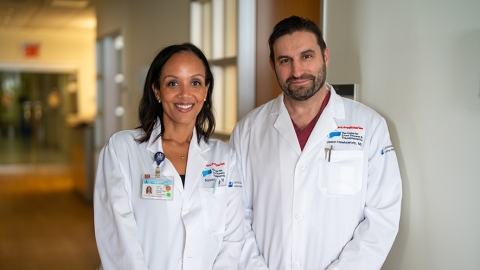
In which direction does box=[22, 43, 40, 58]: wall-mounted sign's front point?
toward the camera

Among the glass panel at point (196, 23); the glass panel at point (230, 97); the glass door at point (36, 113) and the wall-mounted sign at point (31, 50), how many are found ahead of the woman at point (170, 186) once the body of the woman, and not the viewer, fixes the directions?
0

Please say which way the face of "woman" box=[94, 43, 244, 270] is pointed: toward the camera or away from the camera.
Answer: toward the camera

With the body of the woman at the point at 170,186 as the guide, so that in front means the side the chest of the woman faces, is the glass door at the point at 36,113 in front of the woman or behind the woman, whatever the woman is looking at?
behind

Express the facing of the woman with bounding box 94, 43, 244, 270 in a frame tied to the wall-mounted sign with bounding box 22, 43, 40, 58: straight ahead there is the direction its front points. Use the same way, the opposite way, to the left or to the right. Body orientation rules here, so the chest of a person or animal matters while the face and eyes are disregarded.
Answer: the same way

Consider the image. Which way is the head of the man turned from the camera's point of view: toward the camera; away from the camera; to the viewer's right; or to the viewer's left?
toward the camera

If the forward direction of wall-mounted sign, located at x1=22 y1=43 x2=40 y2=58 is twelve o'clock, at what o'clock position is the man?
The man is roughly at 12 o'clock from the wall-mounted sign.

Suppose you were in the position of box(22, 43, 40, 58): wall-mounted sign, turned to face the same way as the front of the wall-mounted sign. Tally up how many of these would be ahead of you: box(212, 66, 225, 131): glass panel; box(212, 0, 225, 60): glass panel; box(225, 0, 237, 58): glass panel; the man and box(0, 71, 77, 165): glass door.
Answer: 4

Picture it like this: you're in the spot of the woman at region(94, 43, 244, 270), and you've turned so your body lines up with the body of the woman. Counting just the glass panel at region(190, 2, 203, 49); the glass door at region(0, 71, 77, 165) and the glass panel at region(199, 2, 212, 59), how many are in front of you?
0

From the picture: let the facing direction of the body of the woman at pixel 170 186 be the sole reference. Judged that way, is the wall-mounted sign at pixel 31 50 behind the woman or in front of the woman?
behind

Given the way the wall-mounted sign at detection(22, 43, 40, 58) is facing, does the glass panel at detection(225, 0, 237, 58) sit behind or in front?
in front

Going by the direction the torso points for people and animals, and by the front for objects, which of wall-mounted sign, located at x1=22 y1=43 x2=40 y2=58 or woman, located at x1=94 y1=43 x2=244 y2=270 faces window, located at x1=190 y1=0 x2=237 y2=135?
the wall-mounted sign

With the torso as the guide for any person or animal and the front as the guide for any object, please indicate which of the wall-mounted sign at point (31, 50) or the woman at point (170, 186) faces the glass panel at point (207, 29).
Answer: the wall-mounted sign

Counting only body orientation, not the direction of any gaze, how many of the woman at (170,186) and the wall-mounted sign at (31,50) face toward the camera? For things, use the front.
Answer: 2

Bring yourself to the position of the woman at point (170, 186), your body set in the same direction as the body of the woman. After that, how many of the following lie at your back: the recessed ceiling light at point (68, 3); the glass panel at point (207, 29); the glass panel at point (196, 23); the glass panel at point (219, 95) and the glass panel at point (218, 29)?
5
